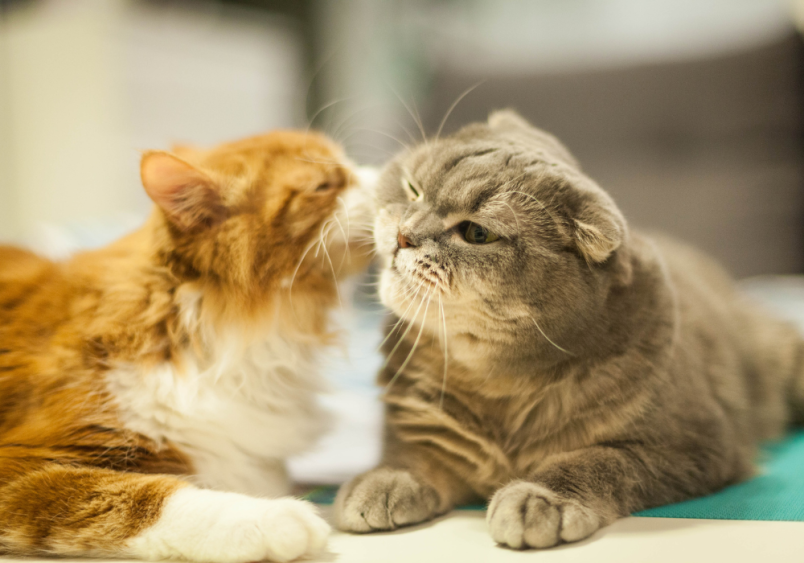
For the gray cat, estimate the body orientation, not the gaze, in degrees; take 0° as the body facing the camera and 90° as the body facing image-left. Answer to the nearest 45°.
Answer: approximately 45°

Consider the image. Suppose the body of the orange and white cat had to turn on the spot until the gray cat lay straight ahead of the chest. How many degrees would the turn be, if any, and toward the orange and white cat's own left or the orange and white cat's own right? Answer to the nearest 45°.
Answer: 0° — it already faces it

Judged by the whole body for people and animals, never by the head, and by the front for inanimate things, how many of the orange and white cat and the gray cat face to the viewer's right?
1

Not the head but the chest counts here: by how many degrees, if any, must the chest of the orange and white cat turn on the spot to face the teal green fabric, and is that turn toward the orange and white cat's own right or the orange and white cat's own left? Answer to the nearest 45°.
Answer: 0° — it already faces it

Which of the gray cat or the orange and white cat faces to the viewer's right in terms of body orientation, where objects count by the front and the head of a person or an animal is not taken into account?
the orange and white cat

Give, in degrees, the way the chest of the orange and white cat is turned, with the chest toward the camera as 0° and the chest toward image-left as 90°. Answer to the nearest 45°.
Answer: approximately 270°

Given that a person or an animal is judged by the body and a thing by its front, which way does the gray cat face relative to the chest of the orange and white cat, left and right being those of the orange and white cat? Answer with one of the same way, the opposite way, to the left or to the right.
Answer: to the right
